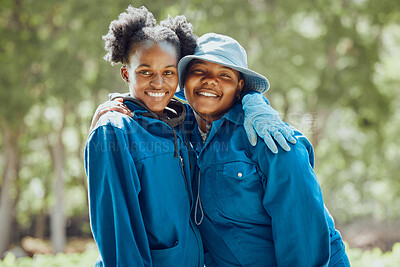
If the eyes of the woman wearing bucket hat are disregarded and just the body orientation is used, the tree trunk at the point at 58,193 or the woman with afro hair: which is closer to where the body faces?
the woman with afro hair

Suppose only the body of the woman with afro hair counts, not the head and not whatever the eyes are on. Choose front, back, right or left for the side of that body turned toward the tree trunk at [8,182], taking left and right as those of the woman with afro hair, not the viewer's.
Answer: back

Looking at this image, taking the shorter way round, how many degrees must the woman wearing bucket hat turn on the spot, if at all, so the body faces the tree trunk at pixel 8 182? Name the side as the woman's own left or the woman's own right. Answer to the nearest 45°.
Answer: approximately 90° to the woman's own right

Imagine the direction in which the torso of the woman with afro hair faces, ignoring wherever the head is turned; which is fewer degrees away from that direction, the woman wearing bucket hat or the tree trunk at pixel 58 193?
the woman wearing bucket hat

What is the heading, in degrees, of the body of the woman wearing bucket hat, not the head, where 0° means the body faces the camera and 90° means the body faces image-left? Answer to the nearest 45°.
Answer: approximately 45°

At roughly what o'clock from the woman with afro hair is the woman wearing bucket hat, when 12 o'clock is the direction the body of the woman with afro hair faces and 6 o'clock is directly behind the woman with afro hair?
The woman wearing bucket hat is roughly at 10 o'clock from the woman with afro hair.

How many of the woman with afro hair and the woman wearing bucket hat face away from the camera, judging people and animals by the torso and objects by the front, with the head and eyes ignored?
0
